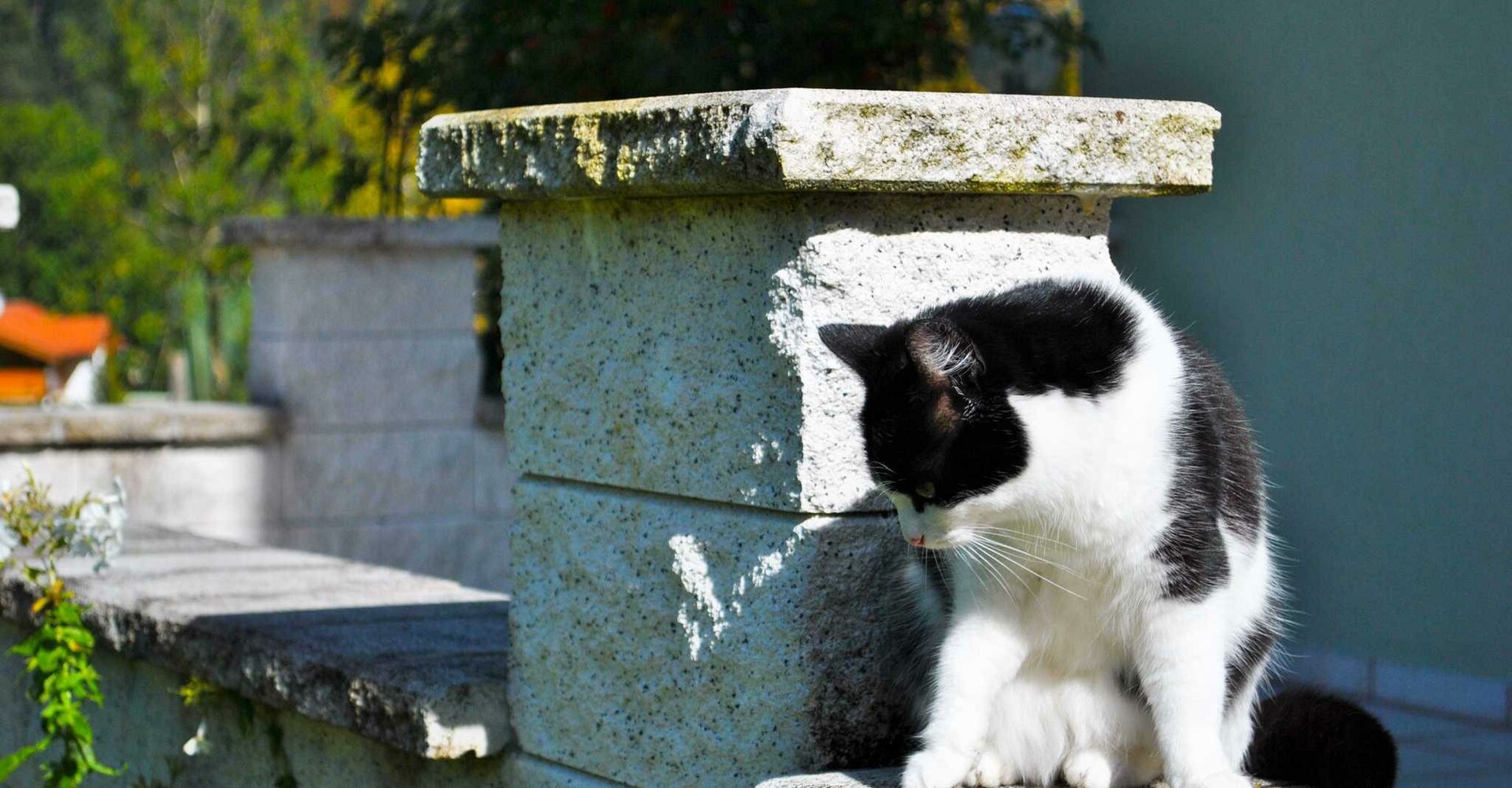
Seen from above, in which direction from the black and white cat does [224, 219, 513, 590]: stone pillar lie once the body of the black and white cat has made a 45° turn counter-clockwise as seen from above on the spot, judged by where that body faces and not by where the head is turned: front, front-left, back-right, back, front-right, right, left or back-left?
back

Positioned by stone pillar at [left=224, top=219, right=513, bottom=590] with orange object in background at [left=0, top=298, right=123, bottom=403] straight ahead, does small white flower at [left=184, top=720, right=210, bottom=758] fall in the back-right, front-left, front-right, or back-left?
back-left

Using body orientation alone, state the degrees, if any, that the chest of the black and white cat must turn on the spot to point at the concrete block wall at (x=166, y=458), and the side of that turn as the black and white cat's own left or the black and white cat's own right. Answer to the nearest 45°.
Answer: approximately 135° to the black and white cat's own right

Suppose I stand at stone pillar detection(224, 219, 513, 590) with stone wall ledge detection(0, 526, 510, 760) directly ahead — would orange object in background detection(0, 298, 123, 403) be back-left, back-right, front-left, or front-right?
back-right

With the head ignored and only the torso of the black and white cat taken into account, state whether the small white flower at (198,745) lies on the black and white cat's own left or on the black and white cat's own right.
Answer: on the black and white cat's own right

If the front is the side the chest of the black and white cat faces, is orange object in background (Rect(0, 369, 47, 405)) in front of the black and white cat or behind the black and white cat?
behind

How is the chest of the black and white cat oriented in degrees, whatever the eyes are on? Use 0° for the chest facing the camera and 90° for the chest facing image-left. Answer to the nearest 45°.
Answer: approximately 0°

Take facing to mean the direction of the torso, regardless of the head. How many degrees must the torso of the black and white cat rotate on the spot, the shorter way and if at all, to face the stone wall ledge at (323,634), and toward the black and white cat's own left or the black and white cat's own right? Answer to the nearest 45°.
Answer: approximately 135° to the black and white cat's own right

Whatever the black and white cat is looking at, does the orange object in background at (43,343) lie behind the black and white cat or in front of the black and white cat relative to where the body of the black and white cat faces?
behind
